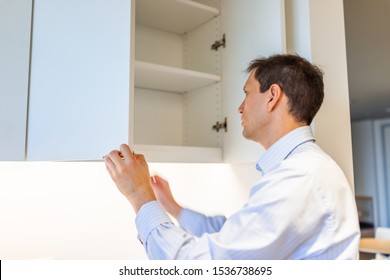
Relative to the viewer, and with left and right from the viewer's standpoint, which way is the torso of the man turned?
facing away from the viewer and to the left of the viewer

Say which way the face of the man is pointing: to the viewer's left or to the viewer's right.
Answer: to the viewer's left
